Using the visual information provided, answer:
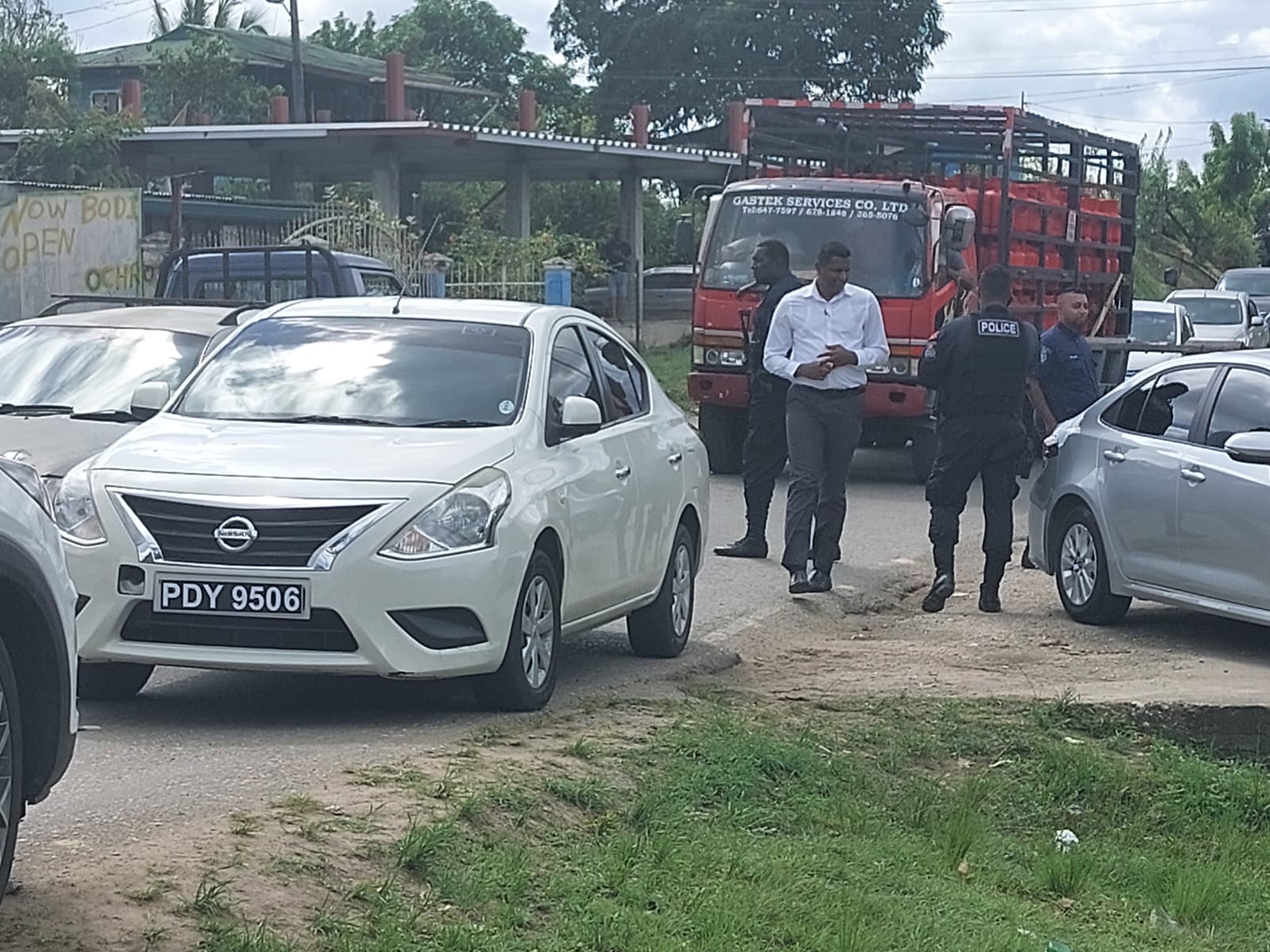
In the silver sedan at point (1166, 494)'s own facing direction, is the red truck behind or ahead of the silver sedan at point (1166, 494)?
behind

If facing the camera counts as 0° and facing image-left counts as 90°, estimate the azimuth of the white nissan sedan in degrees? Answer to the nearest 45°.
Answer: approximately 45°

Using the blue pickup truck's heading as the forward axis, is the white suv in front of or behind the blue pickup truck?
behind

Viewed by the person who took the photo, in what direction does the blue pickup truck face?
facing away from the viewer and to the right of the viewer

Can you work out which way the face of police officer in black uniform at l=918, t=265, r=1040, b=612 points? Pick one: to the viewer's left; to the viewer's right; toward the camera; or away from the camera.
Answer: away from the camera

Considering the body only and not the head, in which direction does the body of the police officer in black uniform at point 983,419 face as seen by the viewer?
away from the camera

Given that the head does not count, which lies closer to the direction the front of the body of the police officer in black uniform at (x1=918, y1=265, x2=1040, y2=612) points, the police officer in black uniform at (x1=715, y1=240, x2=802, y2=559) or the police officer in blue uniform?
the police officer in blue uniform

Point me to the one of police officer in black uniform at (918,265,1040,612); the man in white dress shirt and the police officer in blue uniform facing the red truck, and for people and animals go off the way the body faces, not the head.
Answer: the police officer in black uniform

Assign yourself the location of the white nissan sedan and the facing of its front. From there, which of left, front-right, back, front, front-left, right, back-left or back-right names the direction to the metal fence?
back-right

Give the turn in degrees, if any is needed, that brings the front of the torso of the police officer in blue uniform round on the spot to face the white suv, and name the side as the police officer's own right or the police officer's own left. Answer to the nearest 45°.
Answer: approximately 45° to the police officer's own right
